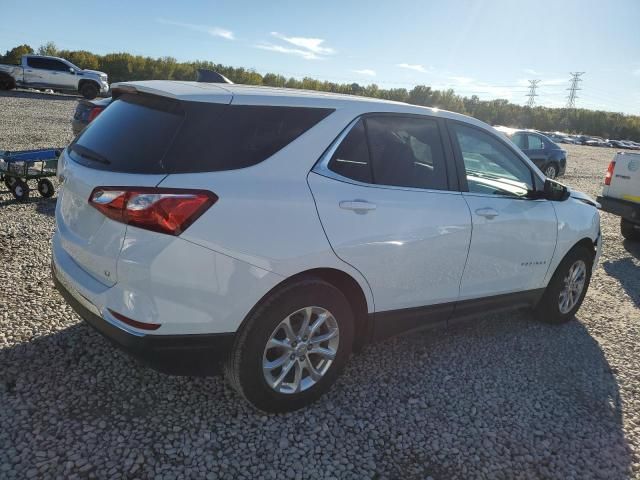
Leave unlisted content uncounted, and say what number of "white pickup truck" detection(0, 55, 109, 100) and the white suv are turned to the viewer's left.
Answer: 0

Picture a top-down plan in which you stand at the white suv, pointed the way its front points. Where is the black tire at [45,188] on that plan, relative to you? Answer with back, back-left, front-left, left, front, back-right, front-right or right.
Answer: left

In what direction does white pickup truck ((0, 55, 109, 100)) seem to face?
to the viewer's right

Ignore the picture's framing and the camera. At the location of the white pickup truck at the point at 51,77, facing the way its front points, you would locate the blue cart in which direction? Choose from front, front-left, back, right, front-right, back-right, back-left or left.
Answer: right

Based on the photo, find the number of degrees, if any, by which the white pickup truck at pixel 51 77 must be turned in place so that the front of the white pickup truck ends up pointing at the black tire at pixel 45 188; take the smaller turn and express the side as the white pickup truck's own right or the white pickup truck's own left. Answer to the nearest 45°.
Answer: approximately 90° to the white pickup truck's own right

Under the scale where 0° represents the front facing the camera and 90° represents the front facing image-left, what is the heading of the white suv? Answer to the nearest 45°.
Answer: approximately 225°

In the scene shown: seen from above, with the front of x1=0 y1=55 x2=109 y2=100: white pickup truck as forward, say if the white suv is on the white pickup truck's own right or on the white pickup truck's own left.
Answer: on the white pickup truck's own right

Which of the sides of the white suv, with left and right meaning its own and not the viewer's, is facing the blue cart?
left
